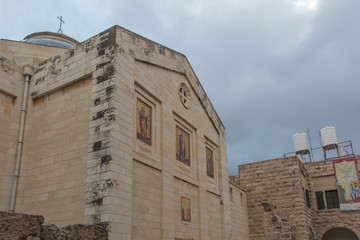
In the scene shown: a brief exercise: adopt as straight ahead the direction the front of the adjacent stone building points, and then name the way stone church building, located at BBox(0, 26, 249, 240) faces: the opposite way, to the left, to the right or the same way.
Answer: to the left

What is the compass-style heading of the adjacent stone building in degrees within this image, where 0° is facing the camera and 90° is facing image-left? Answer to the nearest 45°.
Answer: approximately 0°

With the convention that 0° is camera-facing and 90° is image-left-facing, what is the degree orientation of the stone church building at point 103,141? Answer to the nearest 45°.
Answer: approximately 315°

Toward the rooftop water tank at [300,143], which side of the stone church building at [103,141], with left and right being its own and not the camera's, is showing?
left

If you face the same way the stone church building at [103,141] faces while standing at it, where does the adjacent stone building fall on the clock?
The adjacent stone building is roughly at 9 o'clock from the stone church building.
